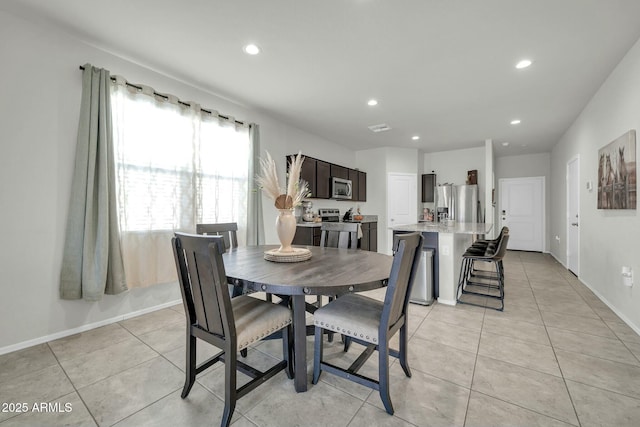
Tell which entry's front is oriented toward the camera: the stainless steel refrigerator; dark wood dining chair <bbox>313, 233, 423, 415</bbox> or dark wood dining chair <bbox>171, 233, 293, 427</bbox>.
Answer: the stainless steel refrigerator

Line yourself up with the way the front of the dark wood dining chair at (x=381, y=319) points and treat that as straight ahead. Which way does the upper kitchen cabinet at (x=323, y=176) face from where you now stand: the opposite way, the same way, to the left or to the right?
the opposite way

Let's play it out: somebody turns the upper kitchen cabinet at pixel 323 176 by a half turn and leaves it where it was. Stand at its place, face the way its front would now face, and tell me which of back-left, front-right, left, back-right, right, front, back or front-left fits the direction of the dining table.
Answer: back-left

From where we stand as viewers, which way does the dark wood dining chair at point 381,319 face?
facing away from the viewer and to the left of the viewer

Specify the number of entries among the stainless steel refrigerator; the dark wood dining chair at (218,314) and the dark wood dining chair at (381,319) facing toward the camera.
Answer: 1

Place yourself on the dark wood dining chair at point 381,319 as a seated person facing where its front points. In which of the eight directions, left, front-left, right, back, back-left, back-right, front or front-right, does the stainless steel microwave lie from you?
front-right

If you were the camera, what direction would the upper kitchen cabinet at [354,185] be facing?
facing the viewer and to the right of the viewer

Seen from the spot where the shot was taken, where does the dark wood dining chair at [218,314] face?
facing away from the viewer and to the right of the viewer

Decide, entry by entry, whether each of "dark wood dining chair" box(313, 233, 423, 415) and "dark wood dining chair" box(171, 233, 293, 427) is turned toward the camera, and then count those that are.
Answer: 0

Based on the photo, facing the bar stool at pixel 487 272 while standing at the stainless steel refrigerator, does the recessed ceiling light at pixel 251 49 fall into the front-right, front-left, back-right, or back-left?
front-right

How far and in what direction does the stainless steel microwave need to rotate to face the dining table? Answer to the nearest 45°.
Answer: approximately 45° to its right

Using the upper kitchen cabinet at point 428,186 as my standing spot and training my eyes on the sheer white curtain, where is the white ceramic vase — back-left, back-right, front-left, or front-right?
front-left

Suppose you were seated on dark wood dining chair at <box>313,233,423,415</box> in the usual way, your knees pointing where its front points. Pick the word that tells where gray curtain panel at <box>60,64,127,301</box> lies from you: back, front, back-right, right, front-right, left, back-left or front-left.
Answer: front-left

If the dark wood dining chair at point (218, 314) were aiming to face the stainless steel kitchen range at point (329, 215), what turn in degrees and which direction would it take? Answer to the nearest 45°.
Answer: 0° — it already faces it

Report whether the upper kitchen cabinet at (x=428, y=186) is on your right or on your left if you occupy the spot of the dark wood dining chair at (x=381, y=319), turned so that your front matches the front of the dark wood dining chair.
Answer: on your right

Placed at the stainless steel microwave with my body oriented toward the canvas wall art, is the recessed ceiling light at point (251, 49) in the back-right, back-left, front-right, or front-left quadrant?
front-right

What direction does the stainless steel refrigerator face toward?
toward the camera

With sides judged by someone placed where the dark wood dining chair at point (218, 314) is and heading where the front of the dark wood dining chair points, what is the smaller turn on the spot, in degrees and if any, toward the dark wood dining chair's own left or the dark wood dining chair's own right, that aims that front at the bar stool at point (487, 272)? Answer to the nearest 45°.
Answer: approximately 45° to the dark wood dining chair's own right
